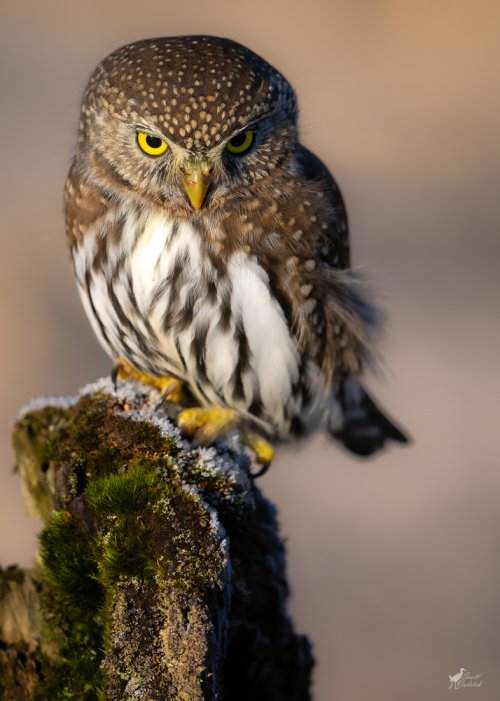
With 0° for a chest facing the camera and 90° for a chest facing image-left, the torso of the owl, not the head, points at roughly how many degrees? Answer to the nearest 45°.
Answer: approximately 45°
